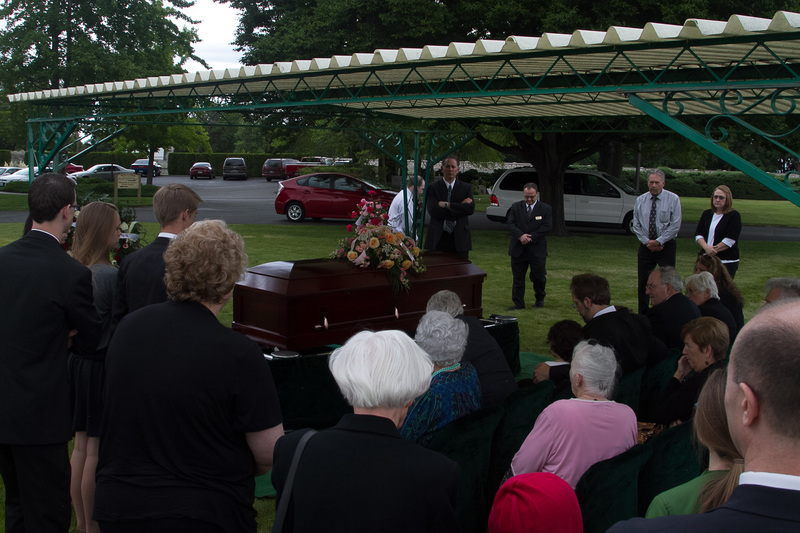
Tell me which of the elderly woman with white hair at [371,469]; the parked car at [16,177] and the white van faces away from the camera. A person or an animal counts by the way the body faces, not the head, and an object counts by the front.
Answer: the elderly woman with white hair

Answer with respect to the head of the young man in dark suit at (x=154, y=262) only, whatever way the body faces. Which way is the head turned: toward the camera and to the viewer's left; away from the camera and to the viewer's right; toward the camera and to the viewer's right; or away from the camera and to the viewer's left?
away from the camera and to the viewer's right

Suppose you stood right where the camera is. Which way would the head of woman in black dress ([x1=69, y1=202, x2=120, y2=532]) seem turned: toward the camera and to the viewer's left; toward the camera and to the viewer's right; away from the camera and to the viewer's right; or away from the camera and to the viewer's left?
away from the camera and to the viewer's right

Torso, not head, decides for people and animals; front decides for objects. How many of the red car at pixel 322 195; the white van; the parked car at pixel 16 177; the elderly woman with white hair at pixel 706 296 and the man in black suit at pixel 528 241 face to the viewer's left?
2

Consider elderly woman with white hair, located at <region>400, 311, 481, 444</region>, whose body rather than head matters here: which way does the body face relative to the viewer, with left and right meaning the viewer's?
facing away from the viewer and to the left of the viewer

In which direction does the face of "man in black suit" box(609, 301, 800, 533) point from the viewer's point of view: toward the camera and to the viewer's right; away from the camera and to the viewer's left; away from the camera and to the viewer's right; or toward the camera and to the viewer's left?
away from the camera and to the viewer's left

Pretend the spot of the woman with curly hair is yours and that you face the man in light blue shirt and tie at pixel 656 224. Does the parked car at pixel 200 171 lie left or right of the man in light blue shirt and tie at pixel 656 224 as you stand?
left

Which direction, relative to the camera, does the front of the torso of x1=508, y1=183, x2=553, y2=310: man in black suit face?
toward the camera

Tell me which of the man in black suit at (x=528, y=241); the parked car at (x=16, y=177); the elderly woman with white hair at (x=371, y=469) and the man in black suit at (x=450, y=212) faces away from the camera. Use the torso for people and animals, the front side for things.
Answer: the elderly woman with white hair

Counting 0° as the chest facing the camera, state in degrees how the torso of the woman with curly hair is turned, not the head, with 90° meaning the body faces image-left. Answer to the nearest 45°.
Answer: approximately 225°

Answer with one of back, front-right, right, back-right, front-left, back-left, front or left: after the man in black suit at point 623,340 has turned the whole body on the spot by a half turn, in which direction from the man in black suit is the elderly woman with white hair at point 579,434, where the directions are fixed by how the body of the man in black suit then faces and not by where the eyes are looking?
front-right

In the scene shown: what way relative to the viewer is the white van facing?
to the viewer's right

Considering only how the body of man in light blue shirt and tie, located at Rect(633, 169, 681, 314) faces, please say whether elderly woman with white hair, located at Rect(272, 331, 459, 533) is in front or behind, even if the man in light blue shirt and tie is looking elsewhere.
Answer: in front

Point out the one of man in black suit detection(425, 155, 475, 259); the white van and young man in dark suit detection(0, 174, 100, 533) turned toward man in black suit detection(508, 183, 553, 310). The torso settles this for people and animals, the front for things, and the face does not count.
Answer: the young man in dark suit

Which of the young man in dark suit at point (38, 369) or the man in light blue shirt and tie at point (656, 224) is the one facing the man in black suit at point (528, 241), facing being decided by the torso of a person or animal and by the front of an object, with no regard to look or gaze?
the young man in dark suit
